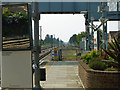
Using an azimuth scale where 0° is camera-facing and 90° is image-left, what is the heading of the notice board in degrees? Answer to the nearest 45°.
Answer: approximately 0°
